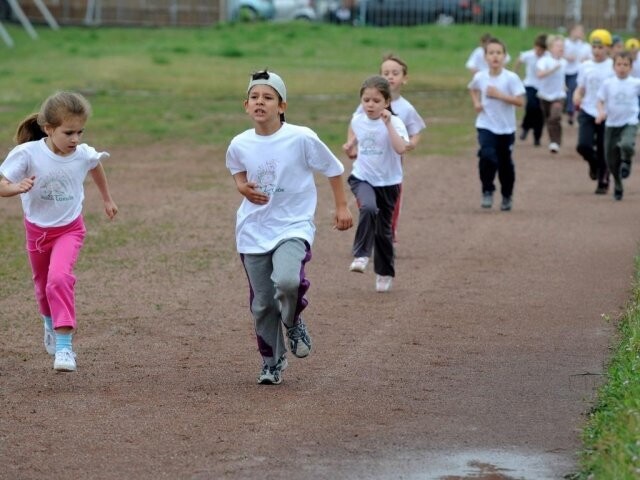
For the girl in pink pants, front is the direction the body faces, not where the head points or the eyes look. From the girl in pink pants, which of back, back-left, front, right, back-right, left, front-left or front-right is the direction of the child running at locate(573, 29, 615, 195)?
back-left

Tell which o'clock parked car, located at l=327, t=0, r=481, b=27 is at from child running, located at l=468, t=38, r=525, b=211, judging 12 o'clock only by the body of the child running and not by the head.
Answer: The parked car is roughly at 6 o'clock from the child running.

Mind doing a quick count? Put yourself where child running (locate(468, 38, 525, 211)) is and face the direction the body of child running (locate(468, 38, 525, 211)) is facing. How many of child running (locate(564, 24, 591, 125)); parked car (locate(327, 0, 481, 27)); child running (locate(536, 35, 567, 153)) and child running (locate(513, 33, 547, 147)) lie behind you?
4

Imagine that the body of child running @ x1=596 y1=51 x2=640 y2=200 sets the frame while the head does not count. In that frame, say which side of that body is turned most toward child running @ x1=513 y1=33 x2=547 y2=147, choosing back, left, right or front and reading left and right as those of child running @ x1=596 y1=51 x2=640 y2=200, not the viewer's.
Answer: back

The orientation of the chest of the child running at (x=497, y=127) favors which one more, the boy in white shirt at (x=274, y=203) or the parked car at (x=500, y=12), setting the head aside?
the boy in white shirt

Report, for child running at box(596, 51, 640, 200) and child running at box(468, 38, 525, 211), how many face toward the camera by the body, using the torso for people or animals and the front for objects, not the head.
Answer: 2

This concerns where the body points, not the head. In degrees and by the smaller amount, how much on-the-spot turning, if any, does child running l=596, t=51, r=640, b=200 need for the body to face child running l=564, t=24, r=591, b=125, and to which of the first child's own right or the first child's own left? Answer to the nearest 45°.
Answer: approximately 180°

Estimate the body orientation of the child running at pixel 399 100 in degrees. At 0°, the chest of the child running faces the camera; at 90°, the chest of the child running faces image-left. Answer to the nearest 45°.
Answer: approximately 45°

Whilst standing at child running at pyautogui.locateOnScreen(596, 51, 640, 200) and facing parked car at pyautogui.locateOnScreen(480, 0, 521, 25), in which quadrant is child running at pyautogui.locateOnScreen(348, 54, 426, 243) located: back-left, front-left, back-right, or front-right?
back-left

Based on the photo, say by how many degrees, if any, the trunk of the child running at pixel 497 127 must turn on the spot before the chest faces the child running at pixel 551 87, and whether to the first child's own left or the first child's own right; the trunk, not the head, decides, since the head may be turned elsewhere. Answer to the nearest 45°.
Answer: approximately 180°

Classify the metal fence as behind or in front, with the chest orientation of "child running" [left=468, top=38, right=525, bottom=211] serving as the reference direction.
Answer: behind

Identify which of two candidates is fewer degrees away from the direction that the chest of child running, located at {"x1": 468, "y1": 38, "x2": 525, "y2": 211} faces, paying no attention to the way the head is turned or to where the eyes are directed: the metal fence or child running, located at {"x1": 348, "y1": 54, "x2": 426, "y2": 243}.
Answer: the child running
